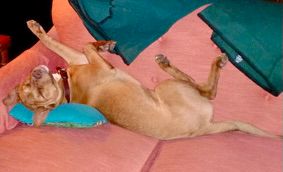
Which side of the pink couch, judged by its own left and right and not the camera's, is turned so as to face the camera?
front
